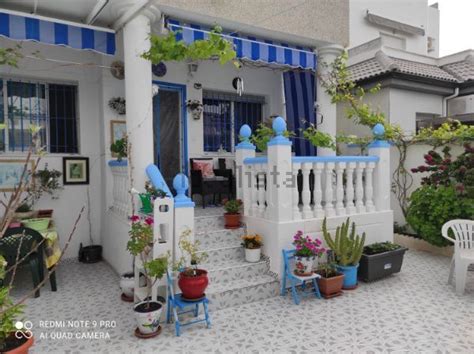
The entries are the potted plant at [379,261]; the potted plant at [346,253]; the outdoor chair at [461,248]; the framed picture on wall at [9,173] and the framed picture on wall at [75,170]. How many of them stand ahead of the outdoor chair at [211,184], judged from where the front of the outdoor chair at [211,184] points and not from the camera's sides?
3

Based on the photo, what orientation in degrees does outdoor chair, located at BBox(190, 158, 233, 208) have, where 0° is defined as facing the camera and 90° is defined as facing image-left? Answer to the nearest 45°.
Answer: approximately 315°

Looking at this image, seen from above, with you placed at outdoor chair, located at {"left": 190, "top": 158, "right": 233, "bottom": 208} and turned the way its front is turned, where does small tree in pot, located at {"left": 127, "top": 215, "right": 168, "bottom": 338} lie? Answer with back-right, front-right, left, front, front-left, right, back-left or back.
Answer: front-right

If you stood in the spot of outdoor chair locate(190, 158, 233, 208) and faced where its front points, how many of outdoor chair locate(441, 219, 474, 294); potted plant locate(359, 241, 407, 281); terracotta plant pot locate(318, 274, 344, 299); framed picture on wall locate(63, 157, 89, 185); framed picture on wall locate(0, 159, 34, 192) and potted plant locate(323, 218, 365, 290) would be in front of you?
4

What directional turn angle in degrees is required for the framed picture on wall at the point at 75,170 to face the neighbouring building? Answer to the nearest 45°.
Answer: approximately 90° to its left

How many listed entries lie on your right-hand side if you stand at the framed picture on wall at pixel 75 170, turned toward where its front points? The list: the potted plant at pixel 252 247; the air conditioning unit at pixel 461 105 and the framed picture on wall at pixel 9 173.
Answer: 1

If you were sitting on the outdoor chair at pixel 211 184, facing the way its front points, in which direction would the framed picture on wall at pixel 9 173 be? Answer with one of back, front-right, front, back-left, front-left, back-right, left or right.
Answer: back-right

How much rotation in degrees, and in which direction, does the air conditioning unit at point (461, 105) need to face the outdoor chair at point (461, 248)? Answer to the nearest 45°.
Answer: approximately 45° to its left

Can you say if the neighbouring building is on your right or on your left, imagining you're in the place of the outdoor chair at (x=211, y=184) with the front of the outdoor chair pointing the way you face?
on your left

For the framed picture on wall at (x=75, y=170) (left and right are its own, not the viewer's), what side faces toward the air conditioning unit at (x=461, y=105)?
left

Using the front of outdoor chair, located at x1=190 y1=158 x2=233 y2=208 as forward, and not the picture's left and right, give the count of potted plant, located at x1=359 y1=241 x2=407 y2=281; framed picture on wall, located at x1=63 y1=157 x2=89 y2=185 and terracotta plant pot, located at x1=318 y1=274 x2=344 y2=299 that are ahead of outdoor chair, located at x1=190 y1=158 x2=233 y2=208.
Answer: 2

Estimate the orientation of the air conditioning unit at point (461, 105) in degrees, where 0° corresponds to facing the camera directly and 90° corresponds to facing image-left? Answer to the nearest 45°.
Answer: approximately 45°

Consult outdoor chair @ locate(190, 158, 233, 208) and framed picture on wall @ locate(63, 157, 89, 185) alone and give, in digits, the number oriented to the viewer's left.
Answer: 0
